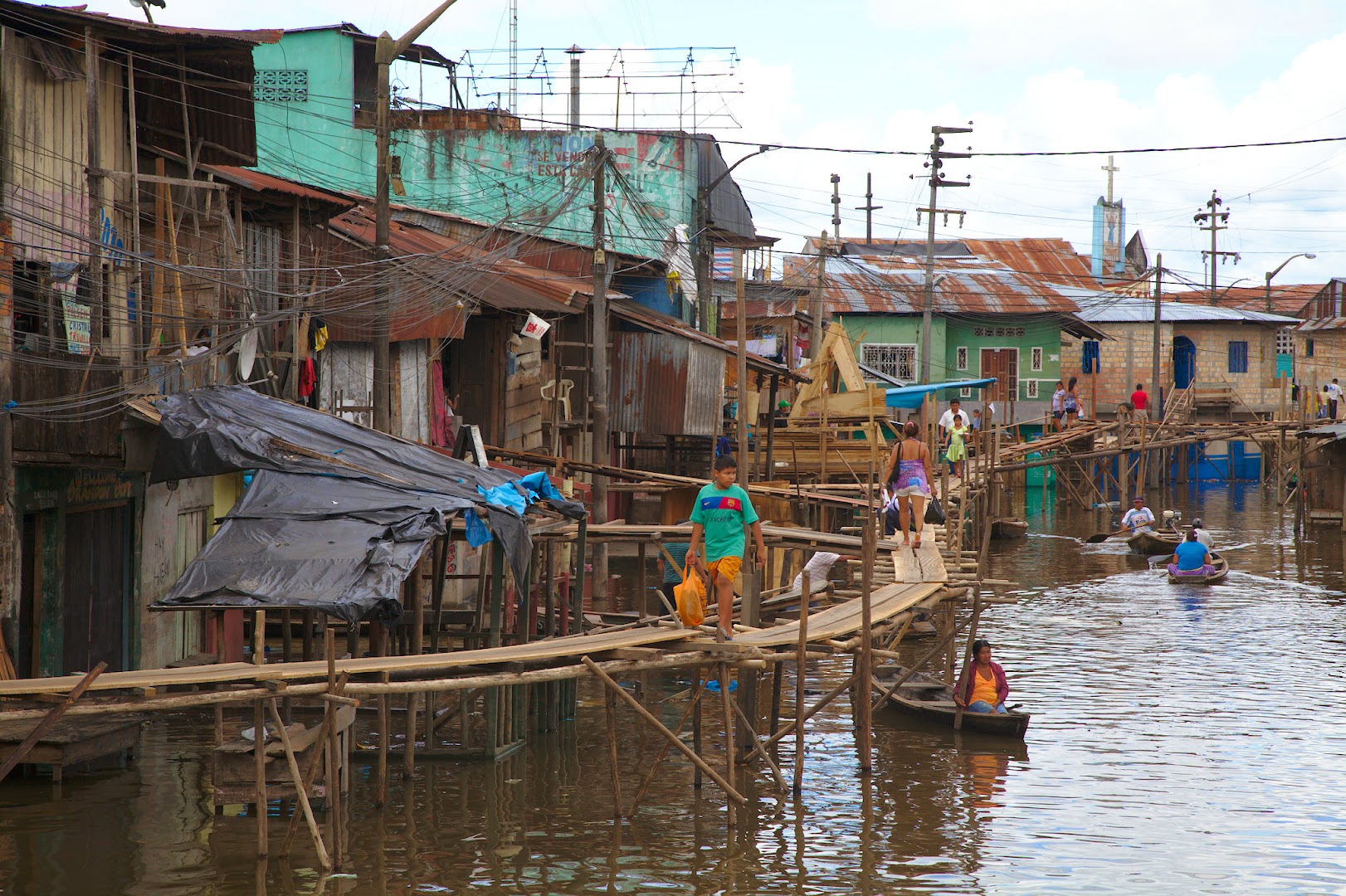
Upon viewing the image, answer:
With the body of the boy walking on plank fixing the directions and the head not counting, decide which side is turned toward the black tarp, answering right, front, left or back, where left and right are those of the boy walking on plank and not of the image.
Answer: right

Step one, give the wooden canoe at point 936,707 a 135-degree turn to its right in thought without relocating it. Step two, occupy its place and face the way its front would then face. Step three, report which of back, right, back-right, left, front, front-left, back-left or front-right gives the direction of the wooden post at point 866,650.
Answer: left

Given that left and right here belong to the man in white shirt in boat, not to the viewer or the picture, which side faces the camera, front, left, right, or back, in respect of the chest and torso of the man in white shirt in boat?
front

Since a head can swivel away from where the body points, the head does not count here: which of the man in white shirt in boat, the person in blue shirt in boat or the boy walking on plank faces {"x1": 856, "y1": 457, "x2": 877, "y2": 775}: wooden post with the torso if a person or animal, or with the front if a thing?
the man in white shirt in boat

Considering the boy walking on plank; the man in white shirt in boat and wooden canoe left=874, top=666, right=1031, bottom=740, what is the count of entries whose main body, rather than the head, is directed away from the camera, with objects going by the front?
0

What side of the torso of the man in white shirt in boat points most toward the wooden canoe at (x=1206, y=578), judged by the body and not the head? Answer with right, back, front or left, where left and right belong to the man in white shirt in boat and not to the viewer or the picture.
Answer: front

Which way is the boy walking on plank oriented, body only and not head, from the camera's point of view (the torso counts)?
toward the camera

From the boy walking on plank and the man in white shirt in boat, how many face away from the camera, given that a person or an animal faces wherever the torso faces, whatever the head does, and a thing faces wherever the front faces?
0

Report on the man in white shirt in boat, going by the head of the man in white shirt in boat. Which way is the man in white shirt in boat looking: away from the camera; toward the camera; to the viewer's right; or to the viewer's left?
toward the camera
